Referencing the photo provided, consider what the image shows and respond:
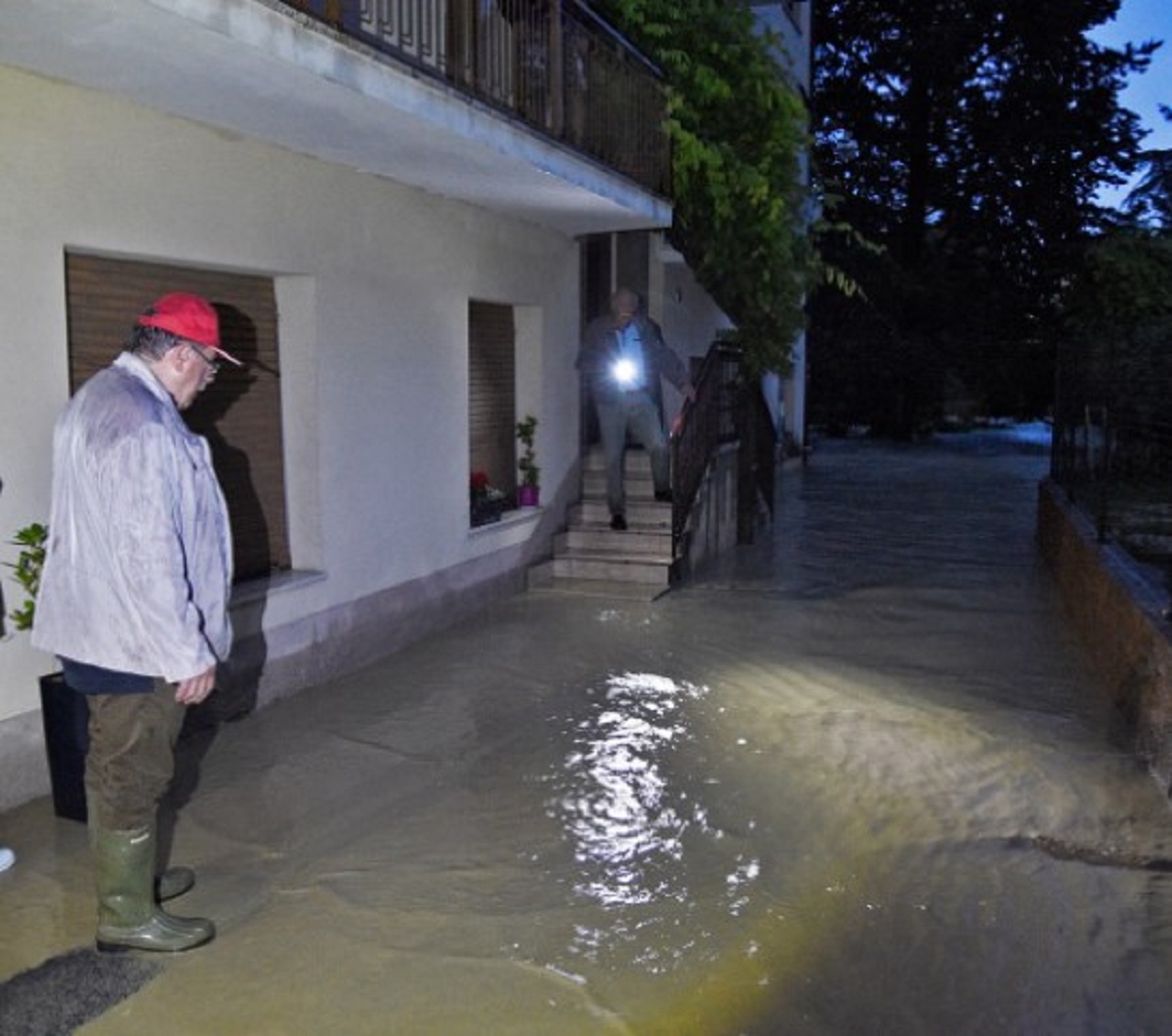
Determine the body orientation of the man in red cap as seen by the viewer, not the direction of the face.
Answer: to the viewer's right

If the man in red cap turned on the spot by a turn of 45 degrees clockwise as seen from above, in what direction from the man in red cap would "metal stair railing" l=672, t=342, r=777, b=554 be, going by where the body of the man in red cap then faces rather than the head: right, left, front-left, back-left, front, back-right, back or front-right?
left

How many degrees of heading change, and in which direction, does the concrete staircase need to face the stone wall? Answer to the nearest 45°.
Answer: approximately 45° to its left

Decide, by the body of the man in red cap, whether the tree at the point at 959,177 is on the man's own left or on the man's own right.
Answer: on the man's own left

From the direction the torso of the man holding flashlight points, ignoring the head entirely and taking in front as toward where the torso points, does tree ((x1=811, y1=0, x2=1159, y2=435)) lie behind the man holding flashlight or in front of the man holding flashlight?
behind

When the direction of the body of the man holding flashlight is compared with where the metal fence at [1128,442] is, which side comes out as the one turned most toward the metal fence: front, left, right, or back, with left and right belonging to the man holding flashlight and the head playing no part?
left

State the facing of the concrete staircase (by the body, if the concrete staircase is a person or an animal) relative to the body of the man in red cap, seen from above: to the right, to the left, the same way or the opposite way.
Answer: to the right

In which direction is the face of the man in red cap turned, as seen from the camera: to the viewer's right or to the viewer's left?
to the viewer's right

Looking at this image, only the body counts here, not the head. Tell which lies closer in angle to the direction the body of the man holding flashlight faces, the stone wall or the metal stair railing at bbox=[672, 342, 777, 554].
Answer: the stone wall

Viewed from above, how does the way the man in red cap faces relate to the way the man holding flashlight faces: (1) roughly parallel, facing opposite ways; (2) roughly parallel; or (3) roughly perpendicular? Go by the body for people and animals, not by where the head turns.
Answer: roughly perpendicular

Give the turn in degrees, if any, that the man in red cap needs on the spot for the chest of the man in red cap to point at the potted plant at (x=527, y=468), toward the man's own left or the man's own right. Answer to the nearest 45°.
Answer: approximately 45° to the man's own left

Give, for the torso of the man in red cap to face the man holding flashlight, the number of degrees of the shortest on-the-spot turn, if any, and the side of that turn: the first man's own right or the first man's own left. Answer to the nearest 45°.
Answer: approximately 45° to the first man's own left
